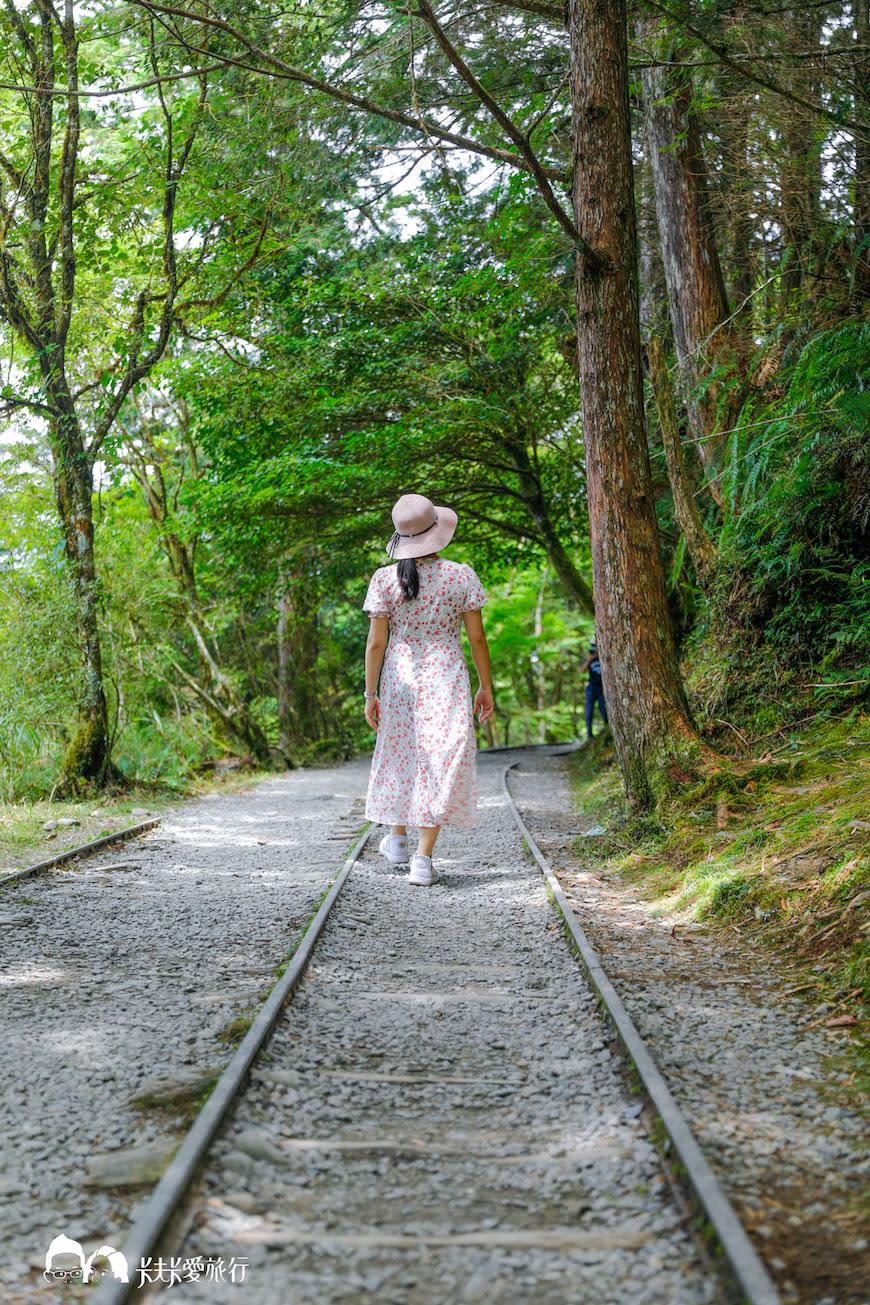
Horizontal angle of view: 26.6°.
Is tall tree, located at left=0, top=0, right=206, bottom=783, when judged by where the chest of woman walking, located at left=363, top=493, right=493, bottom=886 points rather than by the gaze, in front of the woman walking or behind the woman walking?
in front

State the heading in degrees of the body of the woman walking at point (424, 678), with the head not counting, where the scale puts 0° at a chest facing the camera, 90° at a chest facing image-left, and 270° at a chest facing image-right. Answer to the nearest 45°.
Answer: approximately 180°

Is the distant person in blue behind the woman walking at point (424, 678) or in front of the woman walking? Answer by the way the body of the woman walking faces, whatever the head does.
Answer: in front

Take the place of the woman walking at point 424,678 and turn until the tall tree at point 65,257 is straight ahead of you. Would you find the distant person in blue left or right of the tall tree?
right

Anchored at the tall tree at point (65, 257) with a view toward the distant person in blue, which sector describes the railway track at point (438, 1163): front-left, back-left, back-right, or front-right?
back-right
